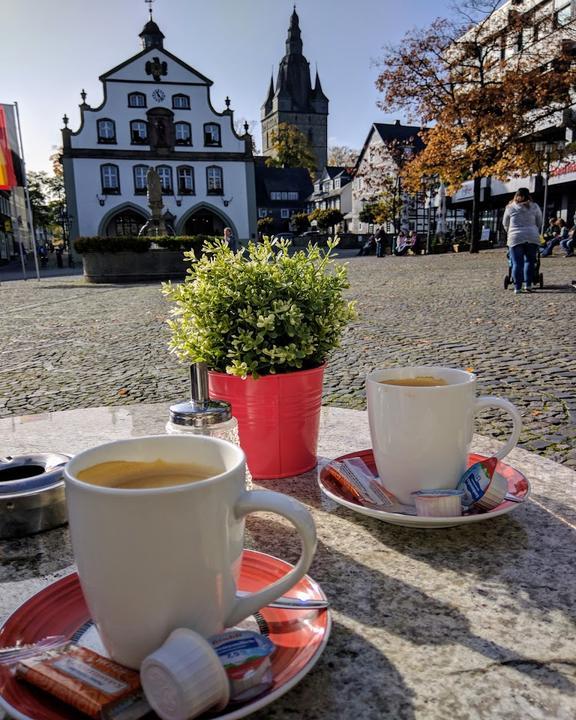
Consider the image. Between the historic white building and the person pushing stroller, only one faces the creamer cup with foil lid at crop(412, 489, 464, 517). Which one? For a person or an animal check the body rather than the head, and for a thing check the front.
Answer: the historic white building

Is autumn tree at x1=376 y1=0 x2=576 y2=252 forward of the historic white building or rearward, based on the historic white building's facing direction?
forward

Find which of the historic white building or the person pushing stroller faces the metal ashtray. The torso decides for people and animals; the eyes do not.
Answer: the historic white building

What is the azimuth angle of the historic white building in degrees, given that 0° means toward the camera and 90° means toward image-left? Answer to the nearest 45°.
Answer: approximately 0°

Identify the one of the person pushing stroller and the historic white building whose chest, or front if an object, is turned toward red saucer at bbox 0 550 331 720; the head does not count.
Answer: the historic white building

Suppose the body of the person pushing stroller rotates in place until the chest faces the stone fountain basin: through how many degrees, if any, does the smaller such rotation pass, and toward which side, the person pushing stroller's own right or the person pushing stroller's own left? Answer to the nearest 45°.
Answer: approximately 45° to the person pushing stroller's own left

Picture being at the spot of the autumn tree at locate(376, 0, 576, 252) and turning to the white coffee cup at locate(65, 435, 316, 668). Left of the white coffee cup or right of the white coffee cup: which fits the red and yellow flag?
right

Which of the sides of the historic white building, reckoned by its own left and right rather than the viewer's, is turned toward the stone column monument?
front
